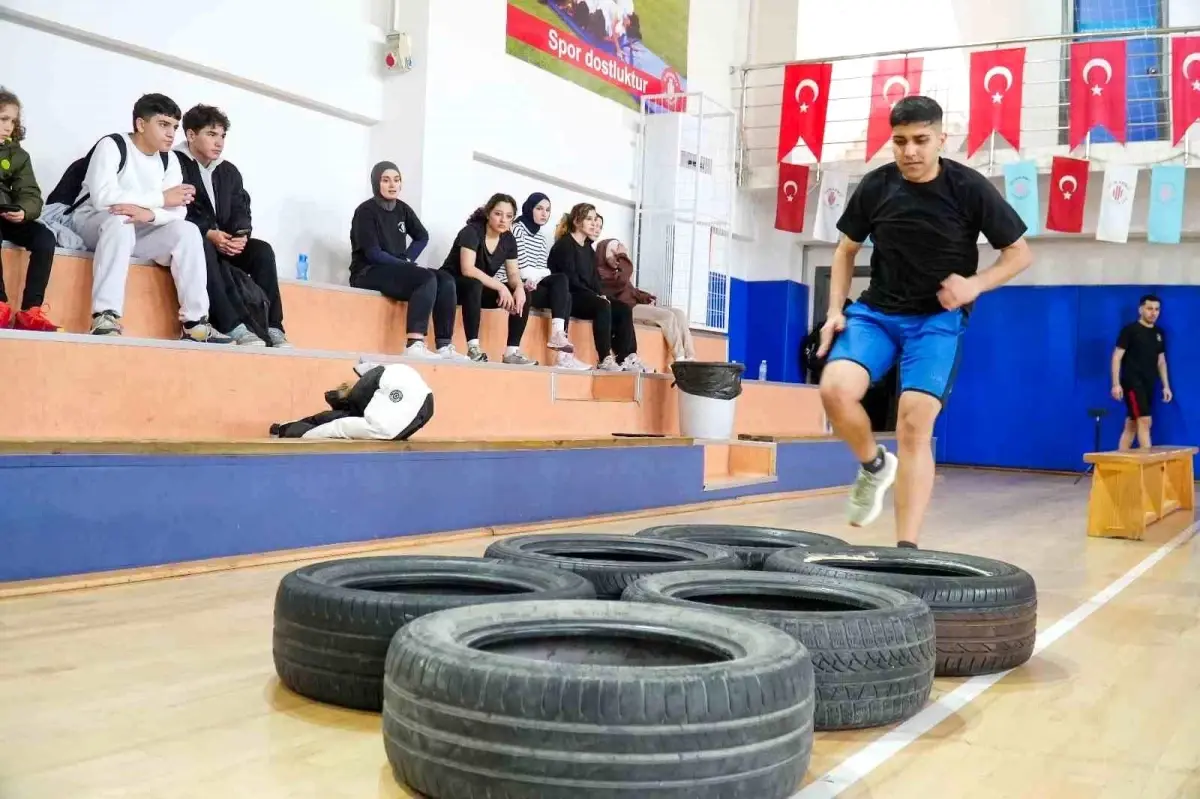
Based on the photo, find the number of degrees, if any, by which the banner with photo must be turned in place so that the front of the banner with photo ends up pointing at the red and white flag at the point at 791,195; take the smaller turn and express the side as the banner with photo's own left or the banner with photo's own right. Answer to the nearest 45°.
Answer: approximately 90° to the banner with photo's own left

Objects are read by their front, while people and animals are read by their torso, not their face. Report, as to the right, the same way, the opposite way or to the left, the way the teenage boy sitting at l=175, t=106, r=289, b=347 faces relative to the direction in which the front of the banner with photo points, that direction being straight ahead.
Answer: the same way

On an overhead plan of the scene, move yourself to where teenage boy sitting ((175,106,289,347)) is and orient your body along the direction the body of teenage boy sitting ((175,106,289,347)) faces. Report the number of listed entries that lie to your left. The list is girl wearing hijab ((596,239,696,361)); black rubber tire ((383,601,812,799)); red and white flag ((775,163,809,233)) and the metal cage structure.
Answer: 3

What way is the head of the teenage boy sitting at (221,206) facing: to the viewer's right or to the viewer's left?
to the viewer's right

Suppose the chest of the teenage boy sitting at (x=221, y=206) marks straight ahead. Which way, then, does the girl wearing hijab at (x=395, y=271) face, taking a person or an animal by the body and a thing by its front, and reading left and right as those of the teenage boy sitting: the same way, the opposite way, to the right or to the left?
the same way

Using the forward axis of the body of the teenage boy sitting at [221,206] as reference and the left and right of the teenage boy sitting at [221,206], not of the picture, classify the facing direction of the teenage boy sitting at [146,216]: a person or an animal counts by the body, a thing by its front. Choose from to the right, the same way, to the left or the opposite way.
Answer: the same way

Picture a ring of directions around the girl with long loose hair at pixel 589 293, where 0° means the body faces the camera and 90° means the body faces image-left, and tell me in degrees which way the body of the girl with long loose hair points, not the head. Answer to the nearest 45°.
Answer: approximately 315°

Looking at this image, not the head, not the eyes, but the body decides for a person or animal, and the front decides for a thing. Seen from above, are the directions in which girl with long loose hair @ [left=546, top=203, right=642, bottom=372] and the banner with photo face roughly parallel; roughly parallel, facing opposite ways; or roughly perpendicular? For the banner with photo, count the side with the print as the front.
roughly parallel

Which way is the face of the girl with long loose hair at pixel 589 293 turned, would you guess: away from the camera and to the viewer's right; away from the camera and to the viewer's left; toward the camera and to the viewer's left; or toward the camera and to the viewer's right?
toward the camera and to the viewer's right

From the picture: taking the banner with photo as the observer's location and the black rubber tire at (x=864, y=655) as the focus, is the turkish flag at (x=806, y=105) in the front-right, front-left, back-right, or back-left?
back-left

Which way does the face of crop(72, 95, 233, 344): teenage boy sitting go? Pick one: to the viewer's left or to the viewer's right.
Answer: to the viewer's right

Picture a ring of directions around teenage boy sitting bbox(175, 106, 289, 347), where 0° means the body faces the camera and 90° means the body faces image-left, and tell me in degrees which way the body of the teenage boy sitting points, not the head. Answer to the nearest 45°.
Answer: approximately 315°

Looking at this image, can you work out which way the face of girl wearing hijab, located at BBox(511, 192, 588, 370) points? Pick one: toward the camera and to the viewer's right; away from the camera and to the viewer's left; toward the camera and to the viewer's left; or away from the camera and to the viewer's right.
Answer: toward the camera and to the viewer's right

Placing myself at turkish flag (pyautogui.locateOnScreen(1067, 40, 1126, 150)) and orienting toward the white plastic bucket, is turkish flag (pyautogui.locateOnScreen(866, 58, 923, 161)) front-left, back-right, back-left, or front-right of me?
front-right

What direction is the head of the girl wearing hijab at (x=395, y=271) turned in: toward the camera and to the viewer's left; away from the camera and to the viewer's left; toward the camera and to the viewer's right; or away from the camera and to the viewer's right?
toward the camera and to the viewer's right

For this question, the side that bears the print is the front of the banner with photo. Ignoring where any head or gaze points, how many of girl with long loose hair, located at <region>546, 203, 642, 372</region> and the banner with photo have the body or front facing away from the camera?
0

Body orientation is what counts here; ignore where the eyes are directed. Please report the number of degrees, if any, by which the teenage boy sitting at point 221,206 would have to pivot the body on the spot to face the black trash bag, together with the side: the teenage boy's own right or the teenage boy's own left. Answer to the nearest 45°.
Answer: approximately 45° to the teenage boy's own left

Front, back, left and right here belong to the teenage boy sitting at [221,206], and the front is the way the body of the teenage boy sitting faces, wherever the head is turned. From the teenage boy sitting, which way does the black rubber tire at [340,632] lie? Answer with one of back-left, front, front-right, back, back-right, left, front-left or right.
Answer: front-right

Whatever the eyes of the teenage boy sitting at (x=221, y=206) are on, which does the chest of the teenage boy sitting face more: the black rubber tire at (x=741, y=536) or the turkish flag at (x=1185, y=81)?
the black rubber tire

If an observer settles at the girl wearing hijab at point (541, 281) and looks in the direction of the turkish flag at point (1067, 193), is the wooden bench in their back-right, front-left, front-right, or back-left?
front-right
